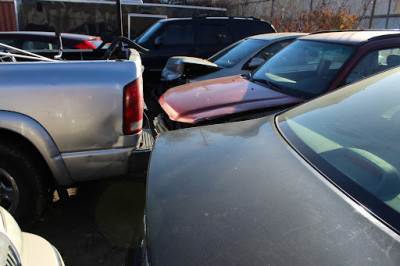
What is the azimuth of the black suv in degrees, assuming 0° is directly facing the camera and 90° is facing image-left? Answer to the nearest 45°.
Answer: approximately 90°

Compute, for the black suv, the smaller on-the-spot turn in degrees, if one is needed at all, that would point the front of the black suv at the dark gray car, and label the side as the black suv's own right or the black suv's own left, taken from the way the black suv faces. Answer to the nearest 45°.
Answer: approximately 90° to the black suv's own left
